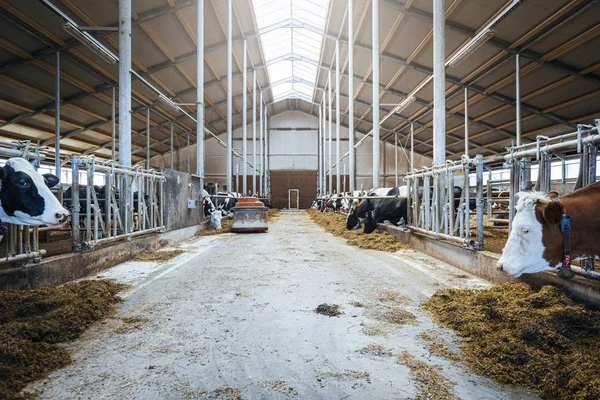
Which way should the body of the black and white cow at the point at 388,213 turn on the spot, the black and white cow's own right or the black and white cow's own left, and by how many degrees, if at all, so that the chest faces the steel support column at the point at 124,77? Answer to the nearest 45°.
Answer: approximately 45° to the black and white cow's own left

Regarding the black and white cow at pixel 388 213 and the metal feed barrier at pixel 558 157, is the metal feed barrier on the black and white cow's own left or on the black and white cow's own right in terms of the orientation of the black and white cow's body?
on the black and white cow's own left

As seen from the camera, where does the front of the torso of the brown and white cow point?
to the viewer's left

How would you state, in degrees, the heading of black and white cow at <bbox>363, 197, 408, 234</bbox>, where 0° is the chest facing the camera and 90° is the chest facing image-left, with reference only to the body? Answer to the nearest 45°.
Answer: approximately 90°

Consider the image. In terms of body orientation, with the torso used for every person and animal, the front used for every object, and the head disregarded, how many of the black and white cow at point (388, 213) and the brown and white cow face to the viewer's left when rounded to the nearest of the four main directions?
2

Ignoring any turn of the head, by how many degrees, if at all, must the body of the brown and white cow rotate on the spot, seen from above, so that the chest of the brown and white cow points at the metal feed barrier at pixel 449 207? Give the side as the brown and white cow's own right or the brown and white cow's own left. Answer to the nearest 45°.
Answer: approximately 45° to the brown and white cow's own right

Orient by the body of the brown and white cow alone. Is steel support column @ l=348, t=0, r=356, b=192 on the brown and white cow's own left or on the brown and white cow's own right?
on the brown and white cow's own right
